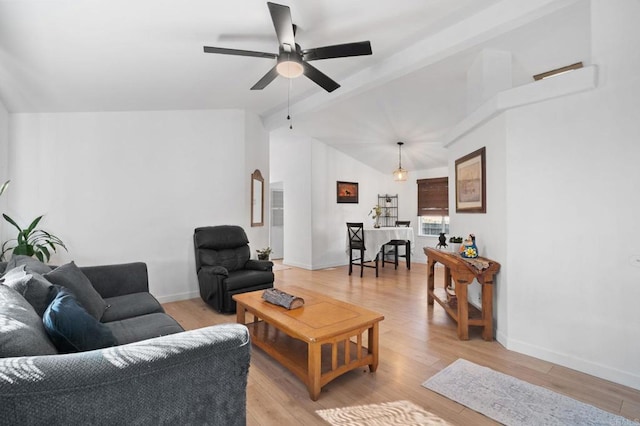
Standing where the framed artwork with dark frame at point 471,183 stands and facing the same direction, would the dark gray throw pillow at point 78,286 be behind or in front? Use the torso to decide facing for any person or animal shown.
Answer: in front

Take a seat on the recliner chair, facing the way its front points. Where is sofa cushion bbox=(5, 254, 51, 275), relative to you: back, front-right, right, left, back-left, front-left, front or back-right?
right

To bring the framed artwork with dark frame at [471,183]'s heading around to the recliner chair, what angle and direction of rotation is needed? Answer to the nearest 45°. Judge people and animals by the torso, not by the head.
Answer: approximately 45° to its right

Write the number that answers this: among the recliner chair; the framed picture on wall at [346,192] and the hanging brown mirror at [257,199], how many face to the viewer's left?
0

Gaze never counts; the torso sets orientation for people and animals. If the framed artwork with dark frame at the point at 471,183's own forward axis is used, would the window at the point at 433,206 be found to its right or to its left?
on its right

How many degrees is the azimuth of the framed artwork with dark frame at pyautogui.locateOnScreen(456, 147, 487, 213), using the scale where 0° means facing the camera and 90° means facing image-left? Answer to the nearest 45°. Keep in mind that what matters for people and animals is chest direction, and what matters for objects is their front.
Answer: approximately 45°

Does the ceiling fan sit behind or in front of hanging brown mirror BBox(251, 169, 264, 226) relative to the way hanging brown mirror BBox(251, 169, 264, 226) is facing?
in front

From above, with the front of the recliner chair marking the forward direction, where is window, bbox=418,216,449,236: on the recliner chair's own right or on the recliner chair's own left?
on the recliner chair's own left

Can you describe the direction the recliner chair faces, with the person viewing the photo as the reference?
facing the viewer and to the right of the viewer

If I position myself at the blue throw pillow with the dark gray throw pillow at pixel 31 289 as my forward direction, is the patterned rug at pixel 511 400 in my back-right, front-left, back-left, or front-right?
back-right

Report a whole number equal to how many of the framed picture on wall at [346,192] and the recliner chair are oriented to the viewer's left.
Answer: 0

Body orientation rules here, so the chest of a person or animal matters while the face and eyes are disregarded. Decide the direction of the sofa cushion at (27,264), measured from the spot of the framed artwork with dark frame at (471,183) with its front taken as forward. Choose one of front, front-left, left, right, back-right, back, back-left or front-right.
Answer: front
